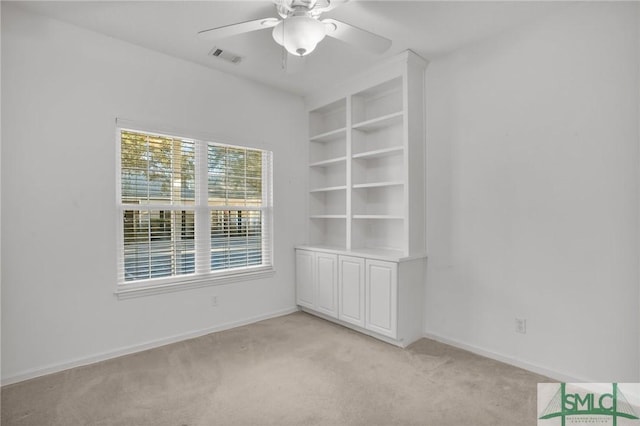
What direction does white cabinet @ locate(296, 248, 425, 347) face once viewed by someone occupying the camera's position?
facing the viewer and to the left of the viewer

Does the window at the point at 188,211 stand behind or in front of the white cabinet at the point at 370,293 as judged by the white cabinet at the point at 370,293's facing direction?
in front

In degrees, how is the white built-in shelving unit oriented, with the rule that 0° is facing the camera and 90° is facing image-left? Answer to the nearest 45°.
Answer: approximately 45°

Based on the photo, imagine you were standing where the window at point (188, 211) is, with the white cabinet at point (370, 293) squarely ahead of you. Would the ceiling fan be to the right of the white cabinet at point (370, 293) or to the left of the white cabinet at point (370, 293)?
right

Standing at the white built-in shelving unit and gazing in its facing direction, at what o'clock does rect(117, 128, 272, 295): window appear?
The window is roughly at 1 o'clock from the white built-in shelving unit.

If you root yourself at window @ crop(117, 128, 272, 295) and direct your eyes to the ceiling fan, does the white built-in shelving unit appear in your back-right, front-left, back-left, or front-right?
front-left

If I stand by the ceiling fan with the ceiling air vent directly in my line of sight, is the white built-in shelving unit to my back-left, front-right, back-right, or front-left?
front-right

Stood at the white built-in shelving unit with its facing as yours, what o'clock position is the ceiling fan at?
The ceiling fan is roughly at 11 o'clock from the white built-in shelving unit.
